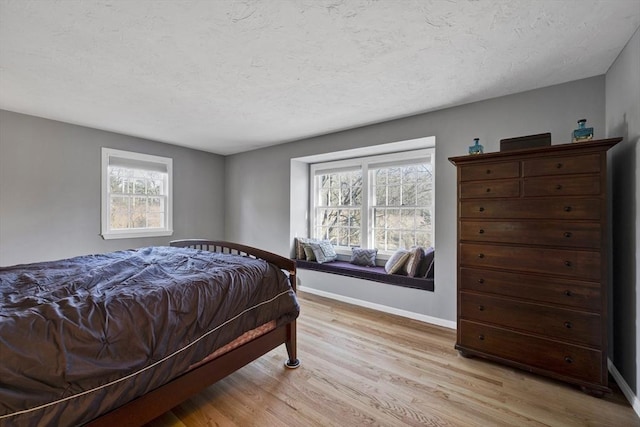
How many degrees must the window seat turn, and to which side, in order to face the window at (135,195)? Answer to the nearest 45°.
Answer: approximately 45° to its right

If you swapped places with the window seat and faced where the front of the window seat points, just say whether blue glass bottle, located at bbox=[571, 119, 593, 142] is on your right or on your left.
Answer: on your left

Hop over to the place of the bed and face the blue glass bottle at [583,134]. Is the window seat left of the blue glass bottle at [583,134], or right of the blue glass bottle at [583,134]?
left

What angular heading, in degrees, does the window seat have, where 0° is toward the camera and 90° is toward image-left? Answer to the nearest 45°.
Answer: approximately 45°
